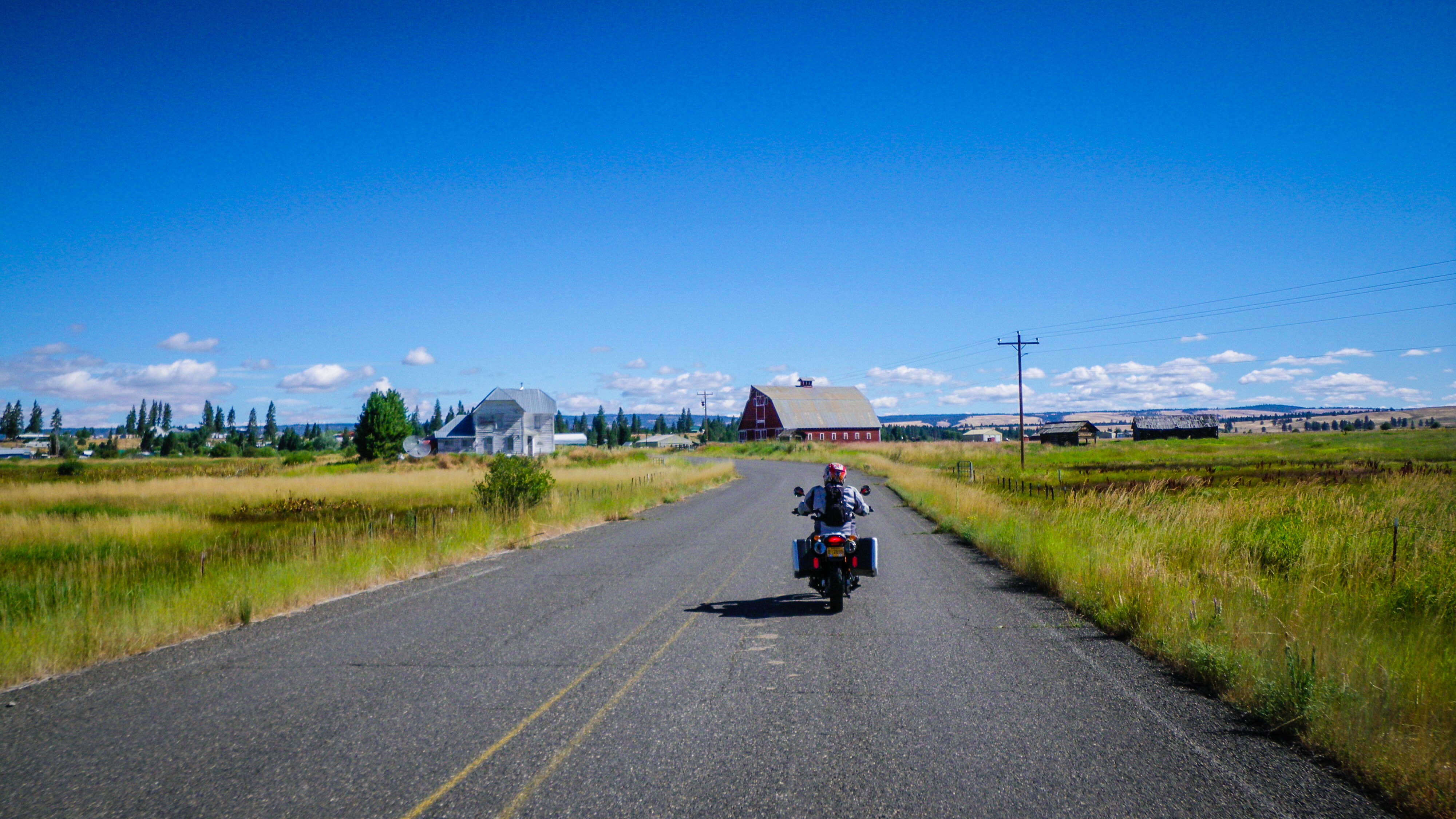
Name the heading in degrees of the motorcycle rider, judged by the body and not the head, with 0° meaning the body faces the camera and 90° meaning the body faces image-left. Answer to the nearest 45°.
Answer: approximately 180°

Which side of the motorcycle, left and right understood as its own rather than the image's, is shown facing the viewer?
back
